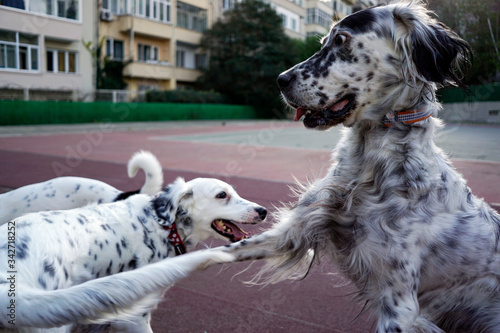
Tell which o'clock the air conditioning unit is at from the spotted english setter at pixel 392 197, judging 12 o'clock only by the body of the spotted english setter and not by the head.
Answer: The air conditioning unit is roughly at 2 o'clock from the spotted english setter.

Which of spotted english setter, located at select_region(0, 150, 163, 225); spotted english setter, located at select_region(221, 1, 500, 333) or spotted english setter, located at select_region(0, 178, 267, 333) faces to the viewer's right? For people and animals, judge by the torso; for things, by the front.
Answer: spotted english setter, located at select_region(0, 178, 267, 333)

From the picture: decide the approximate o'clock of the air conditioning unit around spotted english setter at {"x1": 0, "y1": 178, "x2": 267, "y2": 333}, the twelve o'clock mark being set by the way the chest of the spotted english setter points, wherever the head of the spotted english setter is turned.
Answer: The air conditioning unit is roughly at 9 o'clock from the spotted english setter.

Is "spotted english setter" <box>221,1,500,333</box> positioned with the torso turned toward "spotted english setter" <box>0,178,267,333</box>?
yes

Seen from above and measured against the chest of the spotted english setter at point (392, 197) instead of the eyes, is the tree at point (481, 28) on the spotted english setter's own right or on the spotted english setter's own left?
on the spotted english setter's own right

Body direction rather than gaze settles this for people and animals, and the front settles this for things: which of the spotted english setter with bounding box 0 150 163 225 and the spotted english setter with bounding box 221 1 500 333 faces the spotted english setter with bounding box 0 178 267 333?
the spotted english setter with bounding box 221 1 500 333

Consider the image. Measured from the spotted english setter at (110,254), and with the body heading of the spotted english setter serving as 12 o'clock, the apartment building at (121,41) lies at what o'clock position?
The apartment building is roughly at 9 o'clock from the spotted english setter.

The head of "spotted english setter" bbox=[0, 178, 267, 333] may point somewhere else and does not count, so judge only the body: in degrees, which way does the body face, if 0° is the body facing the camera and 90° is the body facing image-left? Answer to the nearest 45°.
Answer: approximately 270°

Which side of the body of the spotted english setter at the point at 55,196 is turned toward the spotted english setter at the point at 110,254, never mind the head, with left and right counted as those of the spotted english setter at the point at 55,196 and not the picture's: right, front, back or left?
left

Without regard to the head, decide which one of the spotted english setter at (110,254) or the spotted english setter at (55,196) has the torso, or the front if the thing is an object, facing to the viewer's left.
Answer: the spotted english setter at (55,196)

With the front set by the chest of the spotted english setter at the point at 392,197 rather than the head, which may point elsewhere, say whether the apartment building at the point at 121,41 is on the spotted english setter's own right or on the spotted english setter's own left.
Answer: on the spotted english setter's own right

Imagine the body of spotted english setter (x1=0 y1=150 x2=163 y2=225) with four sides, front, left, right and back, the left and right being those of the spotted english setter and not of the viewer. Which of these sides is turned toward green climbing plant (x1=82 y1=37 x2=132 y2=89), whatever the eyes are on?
right

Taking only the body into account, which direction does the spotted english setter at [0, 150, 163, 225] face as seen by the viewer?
to the viewer's left

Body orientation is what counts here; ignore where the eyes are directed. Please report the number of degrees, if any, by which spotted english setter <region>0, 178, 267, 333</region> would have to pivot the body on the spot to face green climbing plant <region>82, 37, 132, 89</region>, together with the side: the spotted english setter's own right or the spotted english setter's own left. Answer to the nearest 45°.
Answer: approximately 90° to the spotted english setter's own left
